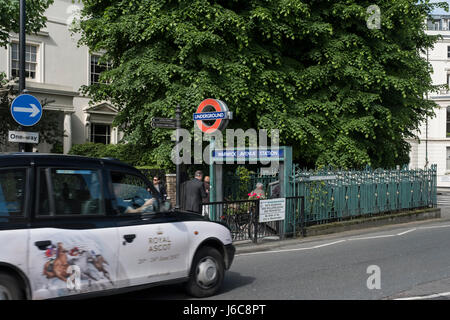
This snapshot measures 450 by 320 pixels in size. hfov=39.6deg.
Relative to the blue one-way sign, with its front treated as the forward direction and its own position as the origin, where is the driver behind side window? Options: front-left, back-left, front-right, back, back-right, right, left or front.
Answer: front

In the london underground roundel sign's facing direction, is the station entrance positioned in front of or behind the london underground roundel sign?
behind

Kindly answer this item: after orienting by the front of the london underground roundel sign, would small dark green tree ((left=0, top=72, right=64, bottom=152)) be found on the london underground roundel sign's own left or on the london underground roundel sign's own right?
on the london underground roundel sign's own right

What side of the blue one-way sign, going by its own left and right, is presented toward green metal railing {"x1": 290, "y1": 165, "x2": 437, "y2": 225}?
left

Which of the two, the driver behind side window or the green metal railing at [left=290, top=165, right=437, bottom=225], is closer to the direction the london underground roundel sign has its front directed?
the driver behind side window

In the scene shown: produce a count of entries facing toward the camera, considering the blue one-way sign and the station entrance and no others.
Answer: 2

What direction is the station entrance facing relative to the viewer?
toward the camera

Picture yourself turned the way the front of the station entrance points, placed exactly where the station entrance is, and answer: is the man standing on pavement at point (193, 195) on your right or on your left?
on your right

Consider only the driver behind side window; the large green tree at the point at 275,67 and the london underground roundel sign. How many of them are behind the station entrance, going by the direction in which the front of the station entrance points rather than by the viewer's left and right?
1

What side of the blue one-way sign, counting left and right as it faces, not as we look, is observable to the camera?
front
